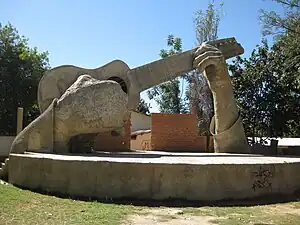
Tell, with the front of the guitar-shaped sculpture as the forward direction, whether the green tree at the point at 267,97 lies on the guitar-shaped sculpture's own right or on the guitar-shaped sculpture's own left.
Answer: on the guitar-shaped sculpture's own left

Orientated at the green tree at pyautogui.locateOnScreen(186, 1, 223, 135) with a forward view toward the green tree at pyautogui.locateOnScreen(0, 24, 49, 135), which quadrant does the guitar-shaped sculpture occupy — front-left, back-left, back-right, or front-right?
front-left

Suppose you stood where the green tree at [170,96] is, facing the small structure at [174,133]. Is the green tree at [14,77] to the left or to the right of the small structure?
right

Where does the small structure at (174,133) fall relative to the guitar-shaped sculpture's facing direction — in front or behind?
behind

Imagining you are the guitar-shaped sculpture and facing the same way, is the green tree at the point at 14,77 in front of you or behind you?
behind

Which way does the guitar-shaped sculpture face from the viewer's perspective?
toward the camera

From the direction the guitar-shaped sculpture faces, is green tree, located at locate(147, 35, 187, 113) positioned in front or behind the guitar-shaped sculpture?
behind

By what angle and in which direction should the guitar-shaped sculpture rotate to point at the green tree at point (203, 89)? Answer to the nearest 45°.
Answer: approximately 135° to its left
